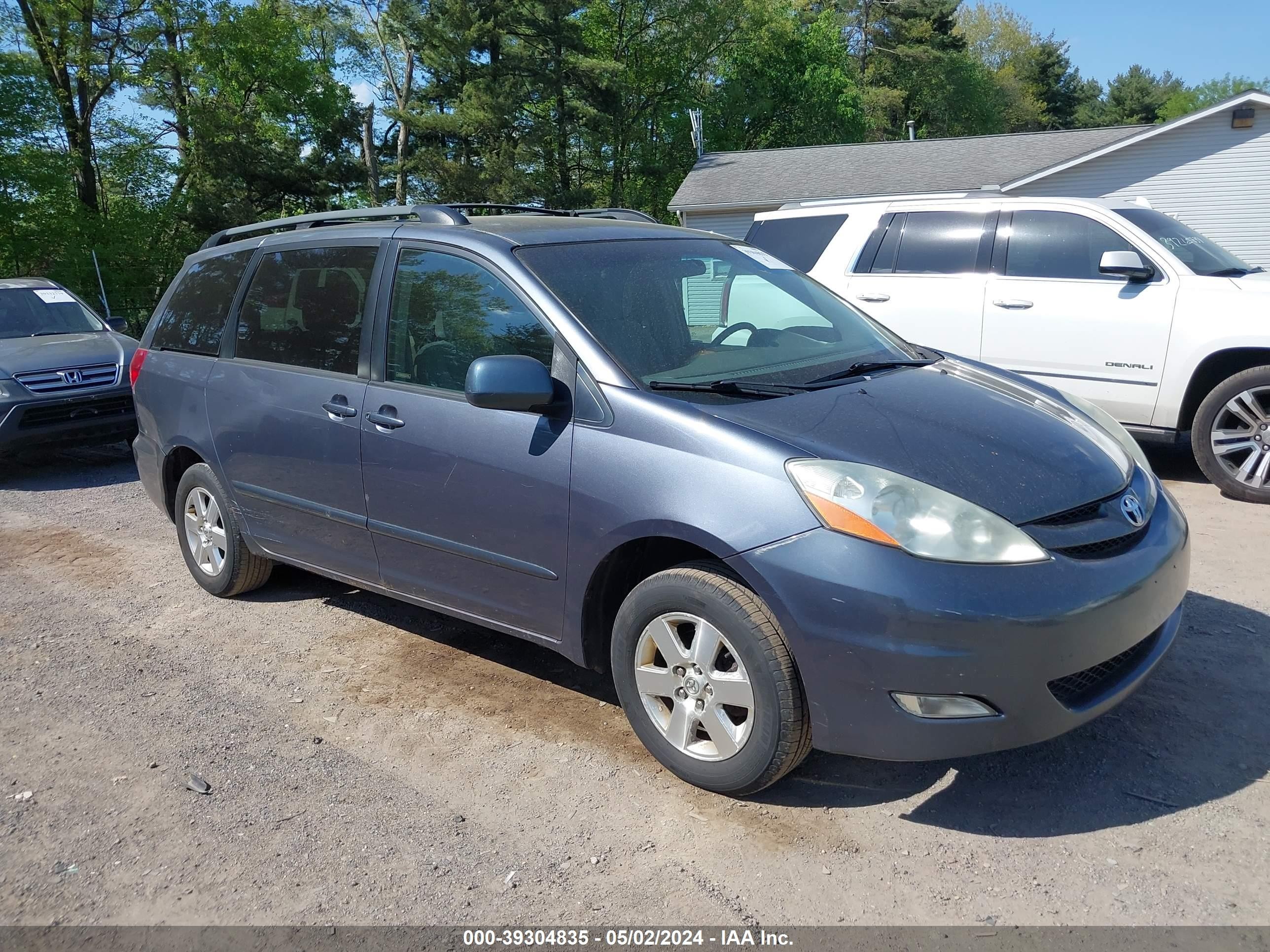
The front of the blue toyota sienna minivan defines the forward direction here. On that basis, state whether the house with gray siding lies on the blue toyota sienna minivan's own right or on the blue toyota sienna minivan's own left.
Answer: on the blue toyota sienna minivan's own left

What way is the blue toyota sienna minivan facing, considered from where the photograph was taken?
facing the viewer and to the right of the viewer

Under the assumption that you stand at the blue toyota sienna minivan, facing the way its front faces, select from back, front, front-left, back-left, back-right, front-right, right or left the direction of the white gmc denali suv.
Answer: left
